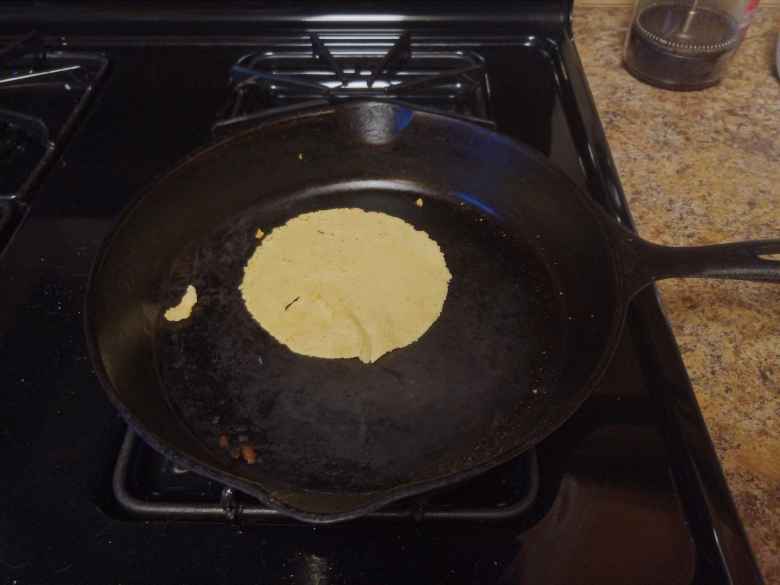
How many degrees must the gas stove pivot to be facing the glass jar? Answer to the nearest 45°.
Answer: approximately 135° to its left

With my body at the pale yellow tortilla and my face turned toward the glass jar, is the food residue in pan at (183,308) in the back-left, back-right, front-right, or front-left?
back-left

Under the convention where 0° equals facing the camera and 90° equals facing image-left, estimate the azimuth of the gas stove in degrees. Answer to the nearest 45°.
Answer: approximately 0°
